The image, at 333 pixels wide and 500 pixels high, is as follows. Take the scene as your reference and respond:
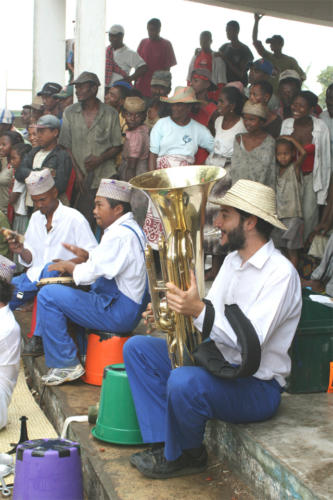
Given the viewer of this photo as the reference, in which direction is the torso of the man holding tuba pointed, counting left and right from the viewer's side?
facing to the left of the viewer

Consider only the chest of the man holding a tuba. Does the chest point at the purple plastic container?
yes

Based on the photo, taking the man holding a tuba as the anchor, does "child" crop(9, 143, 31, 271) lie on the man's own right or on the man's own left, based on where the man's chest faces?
on the man's own right

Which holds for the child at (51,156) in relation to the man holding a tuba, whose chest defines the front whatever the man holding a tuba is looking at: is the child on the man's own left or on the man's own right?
on the man's own right

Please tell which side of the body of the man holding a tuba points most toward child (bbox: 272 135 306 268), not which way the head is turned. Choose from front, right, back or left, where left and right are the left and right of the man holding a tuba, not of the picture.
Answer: right

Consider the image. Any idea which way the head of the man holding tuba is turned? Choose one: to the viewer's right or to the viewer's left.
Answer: to the viewer's left

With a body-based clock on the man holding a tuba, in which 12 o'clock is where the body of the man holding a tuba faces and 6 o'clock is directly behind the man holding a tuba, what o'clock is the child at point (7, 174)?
The child is roughly at 2 o'clock from the man holding a tuba.

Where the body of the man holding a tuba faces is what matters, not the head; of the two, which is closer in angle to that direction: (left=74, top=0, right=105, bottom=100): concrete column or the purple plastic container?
the purple plastic container

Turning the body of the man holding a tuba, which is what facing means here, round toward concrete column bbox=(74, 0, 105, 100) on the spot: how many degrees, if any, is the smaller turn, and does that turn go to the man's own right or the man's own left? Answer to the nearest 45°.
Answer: approximately 90° to the man's own right

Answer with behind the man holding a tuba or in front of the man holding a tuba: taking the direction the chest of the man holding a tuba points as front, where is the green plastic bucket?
in front
